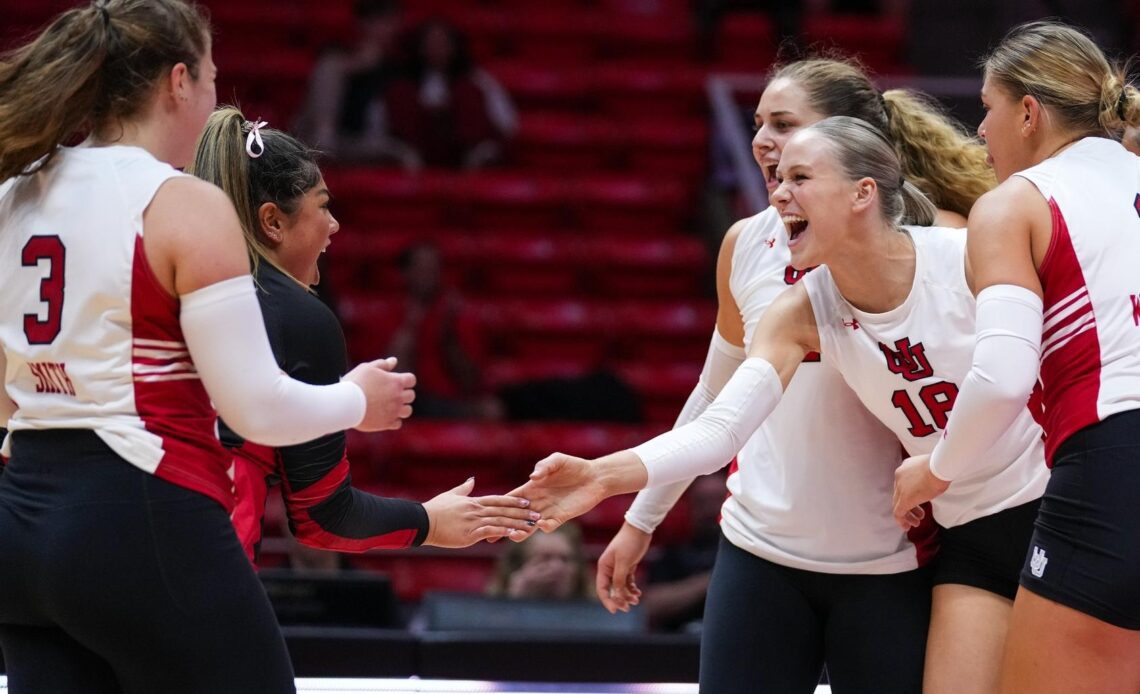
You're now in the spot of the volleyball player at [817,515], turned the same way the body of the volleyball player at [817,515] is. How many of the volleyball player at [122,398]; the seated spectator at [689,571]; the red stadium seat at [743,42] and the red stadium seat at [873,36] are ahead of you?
1

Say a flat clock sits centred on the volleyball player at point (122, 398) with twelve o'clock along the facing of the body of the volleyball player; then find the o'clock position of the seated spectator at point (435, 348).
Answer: The seated spectator is roughly at 11 o'clock from the volleyball player.

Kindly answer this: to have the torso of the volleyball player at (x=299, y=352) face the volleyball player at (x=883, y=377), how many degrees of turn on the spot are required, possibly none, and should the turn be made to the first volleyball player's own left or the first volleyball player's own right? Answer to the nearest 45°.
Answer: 0° — they already face them

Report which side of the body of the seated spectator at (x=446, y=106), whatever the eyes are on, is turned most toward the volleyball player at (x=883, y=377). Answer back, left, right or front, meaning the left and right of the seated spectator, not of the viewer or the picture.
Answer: front

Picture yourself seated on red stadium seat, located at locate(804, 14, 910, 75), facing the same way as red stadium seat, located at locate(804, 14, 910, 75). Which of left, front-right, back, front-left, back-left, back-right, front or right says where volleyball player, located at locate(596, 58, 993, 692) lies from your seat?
front

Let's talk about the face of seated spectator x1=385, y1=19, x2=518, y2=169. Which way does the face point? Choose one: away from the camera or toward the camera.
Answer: toward the camera

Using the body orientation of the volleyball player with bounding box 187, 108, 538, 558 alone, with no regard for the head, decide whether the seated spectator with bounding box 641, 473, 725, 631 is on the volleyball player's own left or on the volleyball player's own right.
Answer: on the volleyball player's own left

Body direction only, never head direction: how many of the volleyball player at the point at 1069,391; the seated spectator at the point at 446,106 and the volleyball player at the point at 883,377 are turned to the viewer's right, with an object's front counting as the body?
0

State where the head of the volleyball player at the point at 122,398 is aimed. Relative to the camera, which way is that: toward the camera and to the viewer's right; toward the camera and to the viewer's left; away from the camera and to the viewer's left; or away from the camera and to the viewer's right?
away from the camera and to the viewer's right

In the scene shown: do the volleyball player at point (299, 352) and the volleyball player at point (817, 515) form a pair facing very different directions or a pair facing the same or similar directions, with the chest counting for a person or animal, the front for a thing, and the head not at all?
very different directions

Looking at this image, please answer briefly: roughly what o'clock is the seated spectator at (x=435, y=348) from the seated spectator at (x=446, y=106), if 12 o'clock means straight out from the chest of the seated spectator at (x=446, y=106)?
the seated spectator at (x=435, y=348) is roughly at 12 o'clock from the seated spectator at (x=446, y=106).

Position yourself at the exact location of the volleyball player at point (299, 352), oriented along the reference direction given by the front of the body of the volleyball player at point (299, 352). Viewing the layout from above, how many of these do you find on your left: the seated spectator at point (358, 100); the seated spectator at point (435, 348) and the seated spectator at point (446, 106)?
3

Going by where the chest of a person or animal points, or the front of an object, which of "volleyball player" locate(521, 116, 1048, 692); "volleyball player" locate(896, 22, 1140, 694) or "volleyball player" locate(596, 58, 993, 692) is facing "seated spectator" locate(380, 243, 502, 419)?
"volleyball player" locate(896, 22, 1140, 694)

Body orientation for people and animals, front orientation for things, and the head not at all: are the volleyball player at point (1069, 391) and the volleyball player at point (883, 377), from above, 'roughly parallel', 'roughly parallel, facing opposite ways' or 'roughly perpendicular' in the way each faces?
roughly perpendicular

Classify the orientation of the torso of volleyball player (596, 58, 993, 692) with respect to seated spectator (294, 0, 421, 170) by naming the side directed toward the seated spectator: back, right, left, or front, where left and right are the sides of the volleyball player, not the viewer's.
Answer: right

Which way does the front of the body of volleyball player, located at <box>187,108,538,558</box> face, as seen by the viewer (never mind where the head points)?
to the viewer's right

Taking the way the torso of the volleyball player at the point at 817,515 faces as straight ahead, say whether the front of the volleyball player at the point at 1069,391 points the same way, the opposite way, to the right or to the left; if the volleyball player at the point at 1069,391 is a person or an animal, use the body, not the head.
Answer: to the right

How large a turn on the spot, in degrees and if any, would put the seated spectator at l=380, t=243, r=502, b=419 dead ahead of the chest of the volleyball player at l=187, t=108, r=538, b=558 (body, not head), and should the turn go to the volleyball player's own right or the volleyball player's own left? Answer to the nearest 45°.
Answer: approximately 90° to the volleyball player's own left

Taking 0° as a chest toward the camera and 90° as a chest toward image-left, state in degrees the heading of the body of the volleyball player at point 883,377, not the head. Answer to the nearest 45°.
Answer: approximately 45°

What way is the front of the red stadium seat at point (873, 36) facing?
toward the camera

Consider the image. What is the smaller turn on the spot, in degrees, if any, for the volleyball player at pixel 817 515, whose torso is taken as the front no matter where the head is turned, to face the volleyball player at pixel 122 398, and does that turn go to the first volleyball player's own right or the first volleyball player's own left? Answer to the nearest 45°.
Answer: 0° — they already face them
